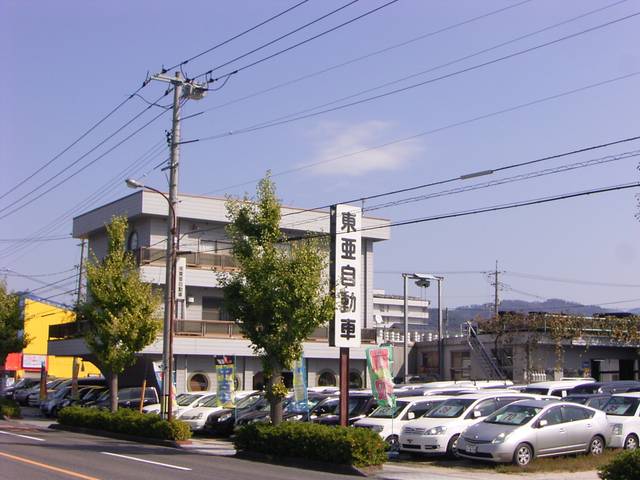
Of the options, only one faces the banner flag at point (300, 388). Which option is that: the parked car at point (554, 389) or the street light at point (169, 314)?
the parked car

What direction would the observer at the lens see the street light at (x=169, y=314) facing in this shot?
facing to the left of the viewer

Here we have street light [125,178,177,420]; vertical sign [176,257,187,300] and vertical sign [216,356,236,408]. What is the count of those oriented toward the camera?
2

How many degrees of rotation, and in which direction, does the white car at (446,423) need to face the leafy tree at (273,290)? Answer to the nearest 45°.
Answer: approximately 45° to its right

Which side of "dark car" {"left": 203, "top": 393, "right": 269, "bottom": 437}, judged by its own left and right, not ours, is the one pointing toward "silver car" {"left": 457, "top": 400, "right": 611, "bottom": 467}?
left
